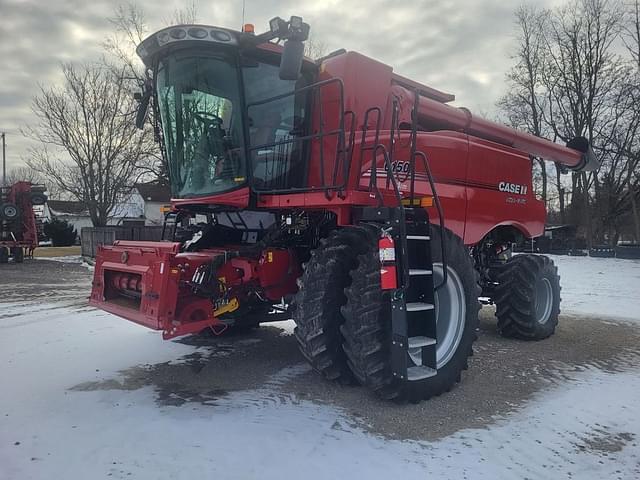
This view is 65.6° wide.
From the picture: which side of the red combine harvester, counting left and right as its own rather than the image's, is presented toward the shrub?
right

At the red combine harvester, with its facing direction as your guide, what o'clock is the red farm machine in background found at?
The red farm machine in background is roughly at 3 o'clock from the red combine harvester.

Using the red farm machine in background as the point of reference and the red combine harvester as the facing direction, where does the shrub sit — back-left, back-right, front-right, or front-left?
back-left

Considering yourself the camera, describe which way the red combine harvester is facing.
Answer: facing the viewer and to the left of the viewer
